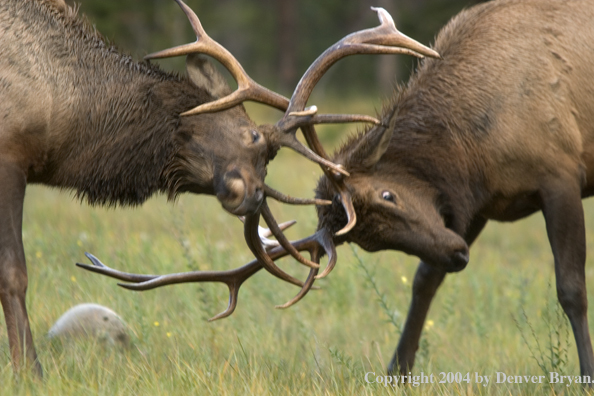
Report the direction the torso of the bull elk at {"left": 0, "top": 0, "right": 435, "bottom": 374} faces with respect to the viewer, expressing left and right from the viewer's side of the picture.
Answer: facing to the right of the viewer

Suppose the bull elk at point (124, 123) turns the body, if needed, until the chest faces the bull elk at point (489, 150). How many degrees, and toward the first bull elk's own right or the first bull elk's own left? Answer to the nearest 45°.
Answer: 0° — it already faces it
